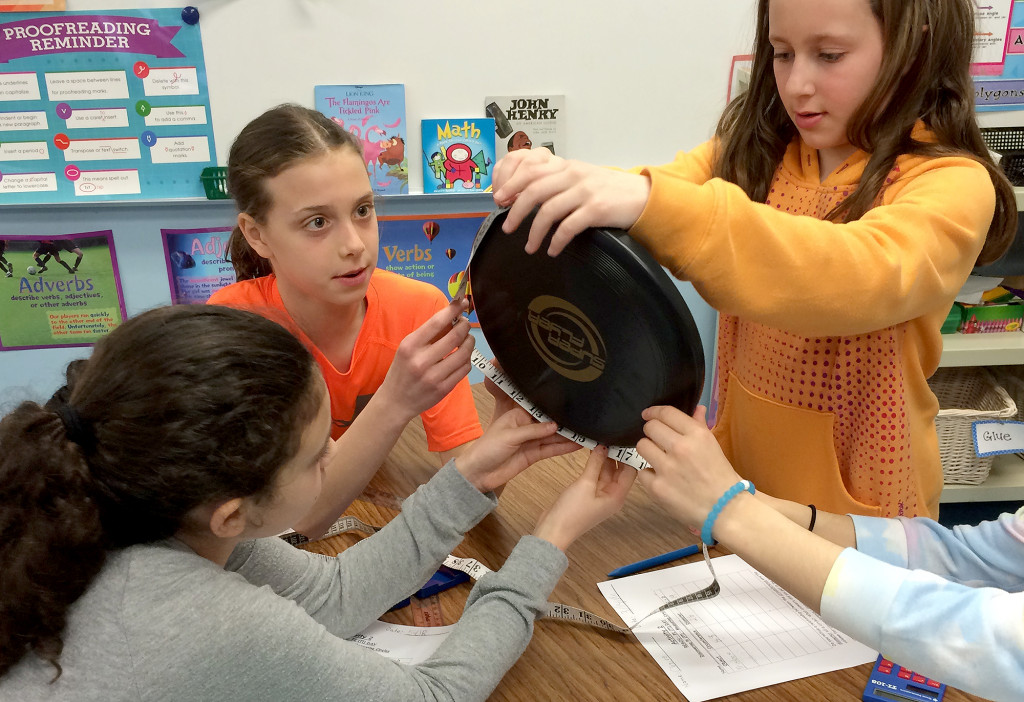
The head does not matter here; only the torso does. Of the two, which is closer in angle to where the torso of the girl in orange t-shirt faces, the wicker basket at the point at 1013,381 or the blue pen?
the blue pen

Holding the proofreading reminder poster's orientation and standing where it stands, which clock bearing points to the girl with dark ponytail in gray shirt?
The girl with dark ponytail in gray shirt is roughly at 12 o'clock from the proofreading reminder poster.

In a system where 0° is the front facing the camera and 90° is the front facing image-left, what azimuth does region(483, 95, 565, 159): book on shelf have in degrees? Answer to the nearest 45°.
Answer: approximately 0°

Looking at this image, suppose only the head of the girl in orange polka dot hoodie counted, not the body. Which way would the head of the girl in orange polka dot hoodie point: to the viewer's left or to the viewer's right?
to the viewer's left

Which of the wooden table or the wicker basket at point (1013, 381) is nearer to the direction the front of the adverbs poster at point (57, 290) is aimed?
the wooden table

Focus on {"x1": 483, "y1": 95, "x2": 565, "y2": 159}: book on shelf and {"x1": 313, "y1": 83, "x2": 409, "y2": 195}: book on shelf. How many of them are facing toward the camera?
2

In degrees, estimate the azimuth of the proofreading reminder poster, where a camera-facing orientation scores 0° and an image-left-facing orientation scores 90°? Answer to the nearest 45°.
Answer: approximately 0°
